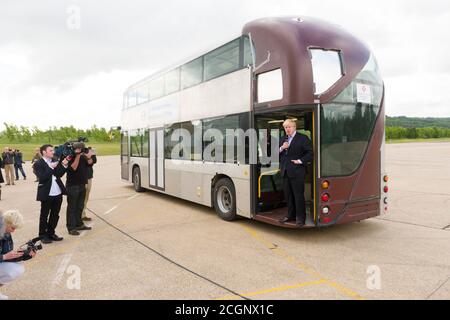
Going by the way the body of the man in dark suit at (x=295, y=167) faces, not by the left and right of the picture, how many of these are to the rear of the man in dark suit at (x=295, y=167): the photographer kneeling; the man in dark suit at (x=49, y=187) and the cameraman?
0

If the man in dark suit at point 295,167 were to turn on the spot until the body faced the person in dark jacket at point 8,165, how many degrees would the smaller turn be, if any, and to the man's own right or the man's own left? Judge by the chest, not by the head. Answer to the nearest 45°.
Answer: approximately 90° to the man's own right

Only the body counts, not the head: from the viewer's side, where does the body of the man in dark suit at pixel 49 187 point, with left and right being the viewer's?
facing the viewer and to the right of the viewer

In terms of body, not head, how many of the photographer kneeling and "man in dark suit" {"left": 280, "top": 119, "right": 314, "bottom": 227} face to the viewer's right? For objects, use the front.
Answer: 1

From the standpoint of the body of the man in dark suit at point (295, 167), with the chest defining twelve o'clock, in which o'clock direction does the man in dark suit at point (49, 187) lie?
the man in dark suit at point (49, 187) is roughly at 1 o'clock from the man in dark suit at point (295, 167).

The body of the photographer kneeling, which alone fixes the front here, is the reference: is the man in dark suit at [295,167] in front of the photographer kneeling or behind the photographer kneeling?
in front

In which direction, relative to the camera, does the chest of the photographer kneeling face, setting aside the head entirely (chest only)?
to the viewer's right

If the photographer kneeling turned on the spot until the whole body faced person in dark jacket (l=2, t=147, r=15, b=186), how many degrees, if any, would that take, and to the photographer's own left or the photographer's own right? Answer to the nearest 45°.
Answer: approximately 90° to the photographer's own left

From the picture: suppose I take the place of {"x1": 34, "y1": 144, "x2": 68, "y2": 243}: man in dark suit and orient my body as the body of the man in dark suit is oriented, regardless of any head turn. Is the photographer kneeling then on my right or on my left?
on my right

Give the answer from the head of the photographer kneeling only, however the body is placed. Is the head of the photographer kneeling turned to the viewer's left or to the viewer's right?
to the viewer's right
